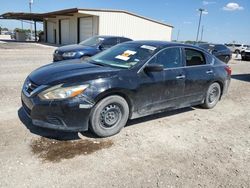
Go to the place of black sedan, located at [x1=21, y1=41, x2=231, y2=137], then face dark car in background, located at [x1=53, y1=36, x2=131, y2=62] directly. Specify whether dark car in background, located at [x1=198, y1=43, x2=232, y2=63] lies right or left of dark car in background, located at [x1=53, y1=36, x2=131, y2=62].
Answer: right

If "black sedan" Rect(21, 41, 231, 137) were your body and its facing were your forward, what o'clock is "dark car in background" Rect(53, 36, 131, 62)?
The dark car in background is roughly at 4 o'clock from the black sedan.

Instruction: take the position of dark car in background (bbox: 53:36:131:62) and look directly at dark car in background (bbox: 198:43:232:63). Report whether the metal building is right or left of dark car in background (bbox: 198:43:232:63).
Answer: left

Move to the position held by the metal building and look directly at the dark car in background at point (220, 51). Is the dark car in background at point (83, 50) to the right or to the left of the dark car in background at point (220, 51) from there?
right

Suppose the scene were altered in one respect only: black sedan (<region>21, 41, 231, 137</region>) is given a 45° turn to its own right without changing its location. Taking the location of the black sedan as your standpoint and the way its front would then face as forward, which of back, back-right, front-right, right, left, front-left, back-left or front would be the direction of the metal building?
right

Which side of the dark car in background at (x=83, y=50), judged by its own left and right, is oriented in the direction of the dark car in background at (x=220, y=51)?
back

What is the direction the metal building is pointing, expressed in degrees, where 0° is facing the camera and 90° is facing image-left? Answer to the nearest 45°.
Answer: approximately 45°

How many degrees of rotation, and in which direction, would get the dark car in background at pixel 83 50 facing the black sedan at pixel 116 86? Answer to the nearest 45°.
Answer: approximately 45° to its left
